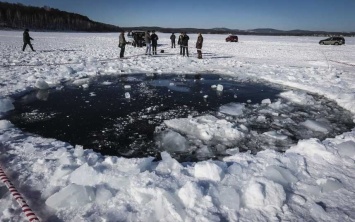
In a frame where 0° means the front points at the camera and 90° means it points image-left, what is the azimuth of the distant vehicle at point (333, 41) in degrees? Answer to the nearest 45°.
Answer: approximately 90°

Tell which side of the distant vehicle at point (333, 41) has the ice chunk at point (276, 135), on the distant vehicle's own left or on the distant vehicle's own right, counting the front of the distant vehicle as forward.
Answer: on the distant vehicle's own left

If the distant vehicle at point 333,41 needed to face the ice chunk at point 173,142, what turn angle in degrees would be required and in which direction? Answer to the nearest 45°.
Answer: approximately 90° to its left

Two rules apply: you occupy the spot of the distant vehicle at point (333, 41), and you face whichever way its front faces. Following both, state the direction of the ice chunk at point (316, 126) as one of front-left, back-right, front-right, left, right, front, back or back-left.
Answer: left

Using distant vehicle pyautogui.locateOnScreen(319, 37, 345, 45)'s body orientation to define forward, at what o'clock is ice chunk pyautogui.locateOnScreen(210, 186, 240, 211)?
The ice chunk is roughly at 9 o'clock from the distant vehicle.

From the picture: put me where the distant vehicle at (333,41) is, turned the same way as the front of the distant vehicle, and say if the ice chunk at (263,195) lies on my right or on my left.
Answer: on my left

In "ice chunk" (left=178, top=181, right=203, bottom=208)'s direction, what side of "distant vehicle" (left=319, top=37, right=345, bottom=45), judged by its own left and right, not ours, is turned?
left

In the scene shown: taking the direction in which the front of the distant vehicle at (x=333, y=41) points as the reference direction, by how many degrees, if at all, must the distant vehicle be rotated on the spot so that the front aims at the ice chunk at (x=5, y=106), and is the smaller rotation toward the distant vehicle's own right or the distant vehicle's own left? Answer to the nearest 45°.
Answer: approximately 90° to the distant vehicle's own left

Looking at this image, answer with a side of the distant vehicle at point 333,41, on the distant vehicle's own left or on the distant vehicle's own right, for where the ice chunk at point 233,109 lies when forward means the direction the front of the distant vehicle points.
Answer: on the distant vehicle's own left

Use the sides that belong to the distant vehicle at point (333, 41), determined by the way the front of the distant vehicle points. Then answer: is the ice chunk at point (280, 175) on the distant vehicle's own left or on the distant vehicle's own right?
on the distant vehicle's own left

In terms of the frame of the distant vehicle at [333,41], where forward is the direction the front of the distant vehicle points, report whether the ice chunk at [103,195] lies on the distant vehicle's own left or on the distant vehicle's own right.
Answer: on the distant vehicle's own left

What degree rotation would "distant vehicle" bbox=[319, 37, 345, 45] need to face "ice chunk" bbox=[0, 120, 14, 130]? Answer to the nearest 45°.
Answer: approximately 90° to its left

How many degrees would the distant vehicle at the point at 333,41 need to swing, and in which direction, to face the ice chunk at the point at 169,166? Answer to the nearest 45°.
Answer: approximately 90° to its left
